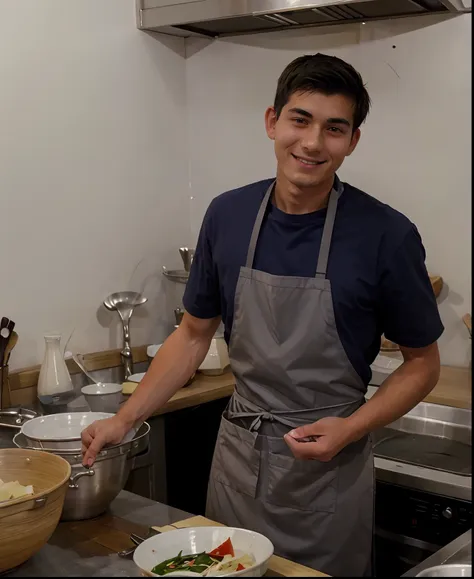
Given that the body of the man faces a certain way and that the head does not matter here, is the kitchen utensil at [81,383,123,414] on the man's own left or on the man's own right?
on the man's own right

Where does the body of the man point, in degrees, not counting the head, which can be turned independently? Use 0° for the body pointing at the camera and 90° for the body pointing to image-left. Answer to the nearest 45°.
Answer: approximately 45°

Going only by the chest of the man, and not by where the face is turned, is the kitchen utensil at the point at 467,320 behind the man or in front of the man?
behind

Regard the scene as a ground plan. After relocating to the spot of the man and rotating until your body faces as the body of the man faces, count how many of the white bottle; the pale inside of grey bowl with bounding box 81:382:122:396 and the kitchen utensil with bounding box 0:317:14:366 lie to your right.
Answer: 3

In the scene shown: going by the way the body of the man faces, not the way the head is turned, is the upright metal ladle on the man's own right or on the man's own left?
on the man's own right

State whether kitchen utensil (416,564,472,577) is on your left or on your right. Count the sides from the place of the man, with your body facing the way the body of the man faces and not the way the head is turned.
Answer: on your left

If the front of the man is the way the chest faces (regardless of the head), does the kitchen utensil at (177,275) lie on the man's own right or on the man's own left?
on the man's own right

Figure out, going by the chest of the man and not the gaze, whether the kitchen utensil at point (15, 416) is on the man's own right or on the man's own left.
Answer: on the man's own right
